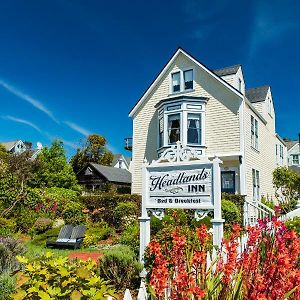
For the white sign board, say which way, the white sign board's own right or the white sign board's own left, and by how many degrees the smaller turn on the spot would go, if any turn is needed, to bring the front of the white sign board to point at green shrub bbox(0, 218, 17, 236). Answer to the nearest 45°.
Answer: approximately 135° to the white sign board's own right

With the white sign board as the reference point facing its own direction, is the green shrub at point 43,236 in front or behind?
behind

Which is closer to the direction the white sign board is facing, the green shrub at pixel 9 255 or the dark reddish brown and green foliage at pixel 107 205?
the green shrub

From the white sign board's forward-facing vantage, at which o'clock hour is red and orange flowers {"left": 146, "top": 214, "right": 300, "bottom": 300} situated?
The red and orange flowers is roughly at 12 o'clock from the white sign board.

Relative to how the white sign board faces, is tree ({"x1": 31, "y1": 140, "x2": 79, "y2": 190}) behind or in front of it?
behind

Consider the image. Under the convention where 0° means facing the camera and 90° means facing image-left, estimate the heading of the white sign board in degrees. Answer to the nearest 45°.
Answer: approximately 0°

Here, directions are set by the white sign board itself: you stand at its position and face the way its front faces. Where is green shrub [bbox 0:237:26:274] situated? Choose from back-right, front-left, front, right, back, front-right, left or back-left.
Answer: right

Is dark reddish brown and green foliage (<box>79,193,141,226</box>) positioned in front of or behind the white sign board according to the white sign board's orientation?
behind

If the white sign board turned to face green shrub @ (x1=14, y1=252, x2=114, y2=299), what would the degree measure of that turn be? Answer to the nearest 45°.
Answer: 0° — it already faces it

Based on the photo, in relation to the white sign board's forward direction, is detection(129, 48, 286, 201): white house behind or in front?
behind
